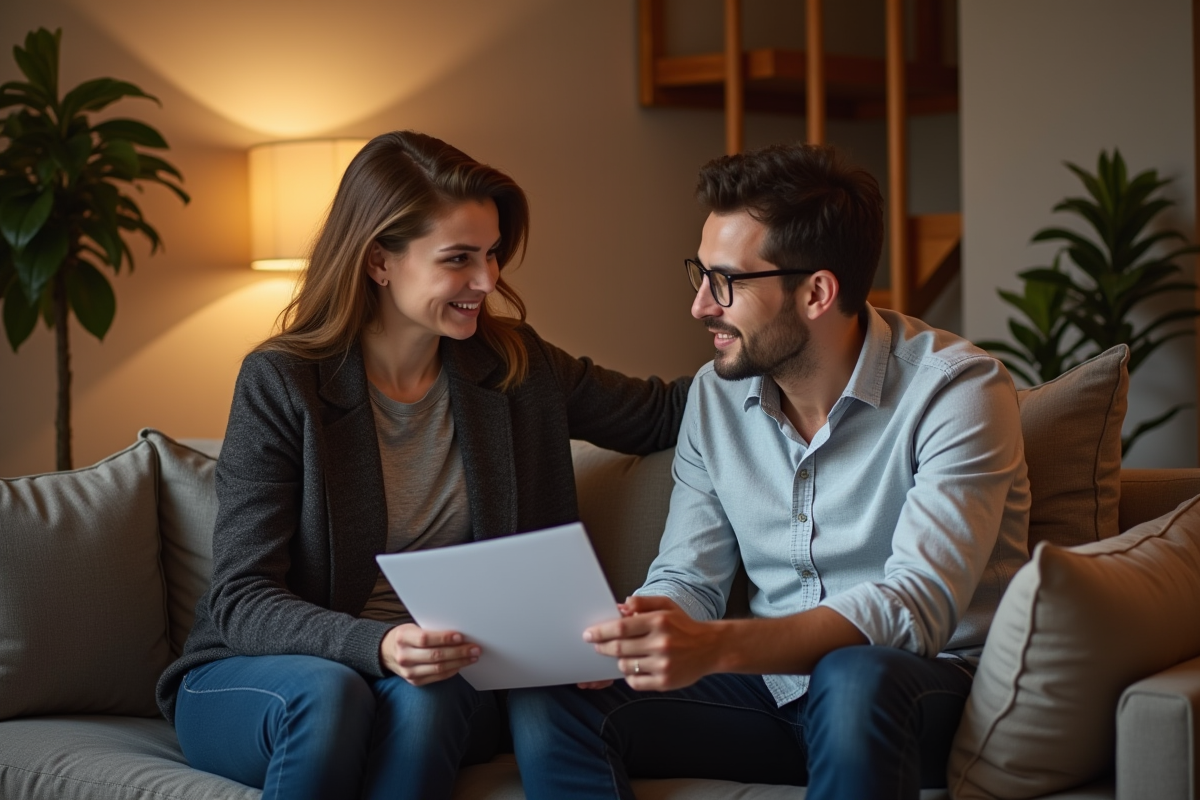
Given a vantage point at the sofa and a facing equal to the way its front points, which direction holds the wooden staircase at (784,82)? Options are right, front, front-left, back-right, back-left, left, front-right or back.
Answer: back

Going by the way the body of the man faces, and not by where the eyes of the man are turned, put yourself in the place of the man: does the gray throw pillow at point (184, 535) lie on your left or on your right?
on your right

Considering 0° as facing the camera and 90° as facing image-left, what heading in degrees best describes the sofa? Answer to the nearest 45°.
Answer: approximately 0°

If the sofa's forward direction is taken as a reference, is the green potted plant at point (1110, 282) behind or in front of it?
behind

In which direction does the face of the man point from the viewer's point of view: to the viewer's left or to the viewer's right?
to the viewer's left

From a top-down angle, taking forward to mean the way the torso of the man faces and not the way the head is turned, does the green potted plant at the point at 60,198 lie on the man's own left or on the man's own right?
on the man's own right

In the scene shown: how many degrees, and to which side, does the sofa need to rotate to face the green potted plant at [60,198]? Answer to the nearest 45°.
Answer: approximately 135° to its right
